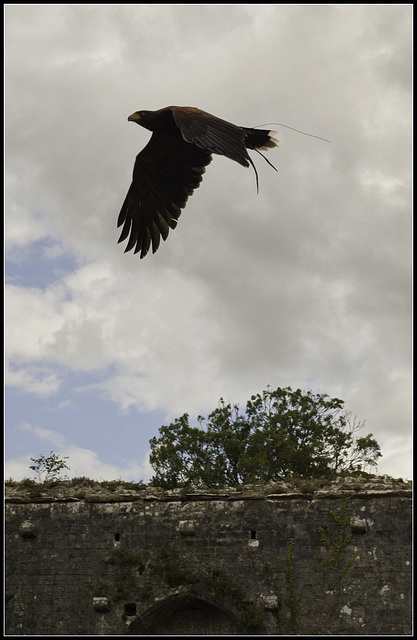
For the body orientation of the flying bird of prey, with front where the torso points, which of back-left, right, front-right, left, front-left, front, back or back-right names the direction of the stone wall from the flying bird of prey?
right

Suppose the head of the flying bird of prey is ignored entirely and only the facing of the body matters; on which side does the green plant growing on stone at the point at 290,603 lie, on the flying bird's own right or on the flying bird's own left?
on the flying bird's own right

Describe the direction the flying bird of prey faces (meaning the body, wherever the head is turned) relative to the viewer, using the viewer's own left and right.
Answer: facing to the left of the viewer

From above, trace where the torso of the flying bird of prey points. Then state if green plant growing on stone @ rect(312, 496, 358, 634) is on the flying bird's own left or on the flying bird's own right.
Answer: on the flying bird's own right
